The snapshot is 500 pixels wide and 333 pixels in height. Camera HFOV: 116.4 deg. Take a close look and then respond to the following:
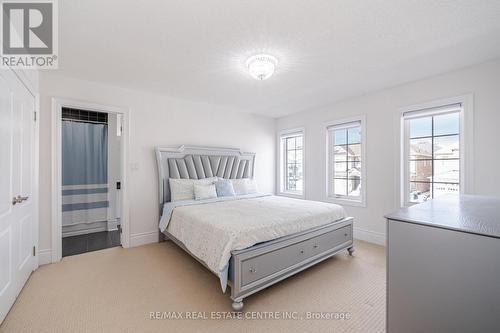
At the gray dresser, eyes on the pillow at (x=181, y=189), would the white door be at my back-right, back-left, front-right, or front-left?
front-left

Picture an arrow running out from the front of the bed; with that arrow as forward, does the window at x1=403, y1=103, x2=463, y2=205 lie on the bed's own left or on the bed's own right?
on the bed's own left

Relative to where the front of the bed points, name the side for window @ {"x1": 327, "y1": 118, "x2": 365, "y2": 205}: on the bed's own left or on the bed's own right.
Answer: on the bed's own left

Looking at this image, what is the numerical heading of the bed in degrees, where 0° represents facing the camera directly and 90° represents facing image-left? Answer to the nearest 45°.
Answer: approximately 315°

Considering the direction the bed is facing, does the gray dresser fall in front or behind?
in front

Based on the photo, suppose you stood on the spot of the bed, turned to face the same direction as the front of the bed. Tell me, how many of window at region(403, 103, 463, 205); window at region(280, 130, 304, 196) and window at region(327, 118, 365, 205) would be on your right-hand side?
0

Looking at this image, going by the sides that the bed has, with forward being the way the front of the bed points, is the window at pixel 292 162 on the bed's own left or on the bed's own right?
on the bed's own left

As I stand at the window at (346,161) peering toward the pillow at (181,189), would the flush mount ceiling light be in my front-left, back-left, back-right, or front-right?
front-left

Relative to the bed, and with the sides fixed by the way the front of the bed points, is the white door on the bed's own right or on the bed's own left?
on the bed's own right

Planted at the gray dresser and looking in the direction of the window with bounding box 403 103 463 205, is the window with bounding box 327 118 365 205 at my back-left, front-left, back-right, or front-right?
front-left
